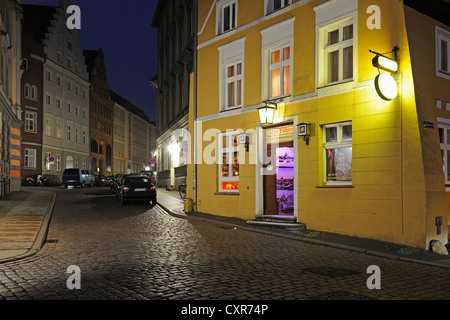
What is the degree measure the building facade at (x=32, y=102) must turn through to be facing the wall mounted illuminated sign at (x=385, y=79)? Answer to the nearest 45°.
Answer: approximately 45° to its right

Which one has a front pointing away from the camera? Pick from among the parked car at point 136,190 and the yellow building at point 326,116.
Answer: the parked car

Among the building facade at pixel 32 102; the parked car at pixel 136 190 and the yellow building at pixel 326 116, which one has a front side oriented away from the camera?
the parked car

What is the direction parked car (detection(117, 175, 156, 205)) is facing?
away from the camera

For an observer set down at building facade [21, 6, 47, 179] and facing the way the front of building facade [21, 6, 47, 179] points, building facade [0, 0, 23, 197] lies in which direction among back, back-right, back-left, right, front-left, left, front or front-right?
front-right

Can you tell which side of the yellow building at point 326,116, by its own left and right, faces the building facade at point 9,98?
right

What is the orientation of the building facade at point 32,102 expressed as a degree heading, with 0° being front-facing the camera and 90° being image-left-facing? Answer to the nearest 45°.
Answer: approximately 315°

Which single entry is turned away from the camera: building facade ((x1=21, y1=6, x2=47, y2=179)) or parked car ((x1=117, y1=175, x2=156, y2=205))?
the parked car
